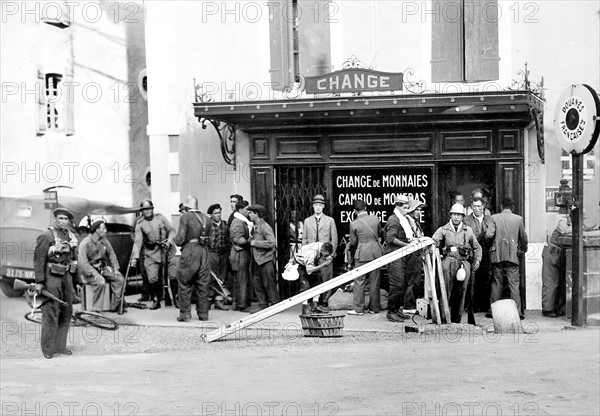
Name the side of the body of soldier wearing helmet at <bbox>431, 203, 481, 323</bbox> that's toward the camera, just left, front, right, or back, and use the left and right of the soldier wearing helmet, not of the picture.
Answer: front

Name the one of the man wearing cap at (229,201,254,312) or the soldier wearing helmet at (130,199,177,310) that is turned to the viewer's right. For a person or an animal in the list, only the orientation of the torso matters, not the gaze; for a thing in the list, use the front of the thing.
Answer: the man wearing cap at (229,201,254,312)

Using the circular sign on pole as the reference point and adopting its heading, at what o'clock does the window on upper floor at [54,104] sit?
The window on upper floor is roughly at 2 o'clock from the circular sign on pole.

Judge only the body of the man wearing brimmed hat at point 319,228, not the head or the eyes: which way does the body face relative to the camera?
toward the camera

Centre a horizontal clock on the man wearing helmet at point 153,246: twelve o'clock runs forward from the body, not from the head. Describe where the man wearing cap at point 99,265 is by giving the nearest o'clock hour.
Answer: the man wearing cap at point 99,265 is roughly at 2 o'clock from the man wearing helmet at point 153,246.

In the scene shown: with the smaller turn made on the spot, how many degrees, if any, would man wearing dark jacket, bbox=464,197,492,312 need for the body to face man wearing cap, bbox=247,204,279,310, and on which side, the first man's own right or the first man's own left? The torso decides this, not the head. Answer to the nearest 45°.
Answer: approximately 90° to the first man's own right

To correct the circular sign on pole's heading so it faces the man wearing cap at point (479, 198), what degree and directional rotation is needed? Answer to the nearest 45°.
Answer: approximately 90° to its right

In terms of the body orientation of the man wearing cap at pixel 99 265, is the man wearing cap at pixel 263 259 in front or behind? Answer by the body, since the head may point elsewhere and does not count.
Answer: in front

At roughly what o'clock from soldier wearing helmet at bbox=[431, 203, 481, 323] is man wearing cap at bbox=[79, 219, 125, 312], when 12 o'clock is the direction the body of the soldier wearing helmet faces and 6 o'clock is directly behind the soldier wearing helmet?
The man wearing cap is roughly at 3 o'clock from the soldier wearing helmet.

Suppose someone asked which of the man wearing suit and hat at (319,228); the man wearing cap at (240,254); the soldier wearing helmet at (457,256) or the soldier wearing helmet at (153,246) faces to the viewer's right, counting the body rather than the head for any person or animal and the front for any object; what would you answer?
the man wearing cap at (240,254)

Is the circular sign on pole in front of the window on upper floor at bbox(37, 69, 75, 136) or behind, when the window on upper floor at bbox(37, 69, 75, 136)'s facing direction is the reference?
in front
